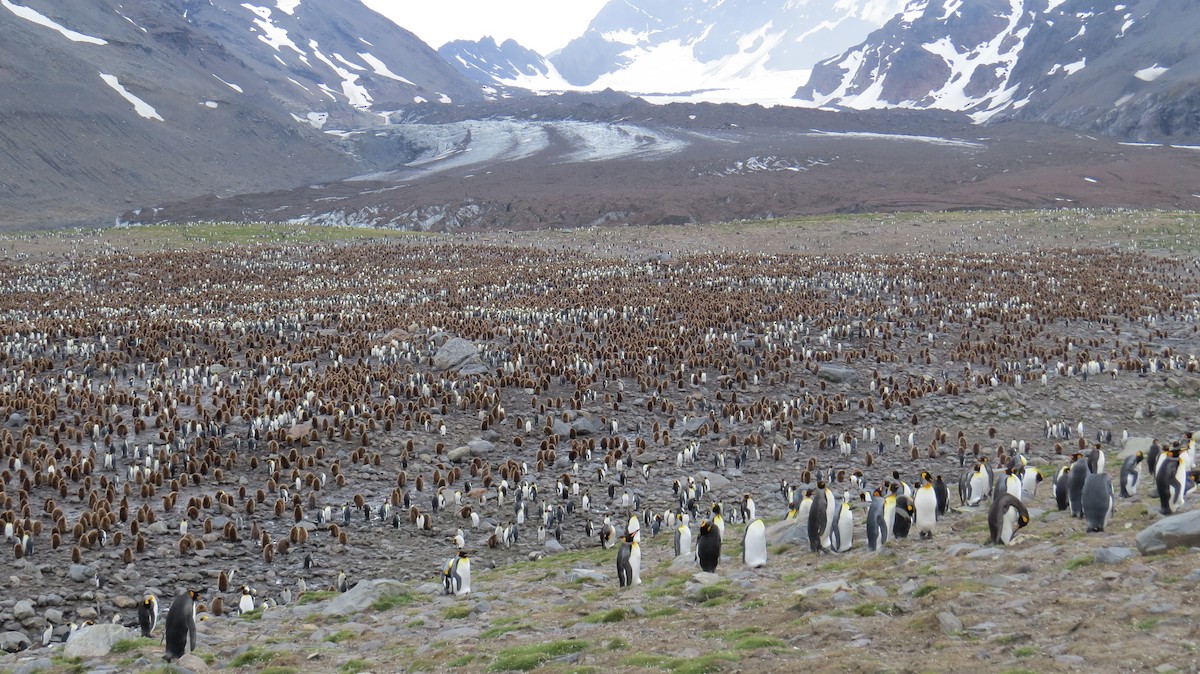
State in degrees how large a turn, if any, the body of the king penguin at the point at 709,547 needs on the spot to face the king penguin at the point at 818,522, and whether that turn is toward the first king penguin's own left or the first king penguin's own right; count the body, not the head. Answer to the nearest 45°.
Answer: approximately 45° to the first king penguin's own right

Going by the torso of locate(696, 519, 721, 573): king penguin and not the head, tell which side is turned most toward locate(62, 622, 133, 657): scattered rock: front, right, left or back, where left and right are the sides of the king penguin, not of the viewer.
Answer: left

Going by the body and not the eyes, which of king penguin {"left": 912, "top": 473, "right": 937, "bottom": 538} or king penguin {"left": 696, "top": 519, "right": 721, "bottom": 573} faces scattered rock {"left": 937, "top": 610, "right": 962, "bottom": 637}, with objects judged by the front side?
king penguin {"left": 912, "top": 473, "right": 937, "bottom": 538}

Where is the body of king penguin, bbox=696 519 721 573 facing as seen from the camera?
away from the camera

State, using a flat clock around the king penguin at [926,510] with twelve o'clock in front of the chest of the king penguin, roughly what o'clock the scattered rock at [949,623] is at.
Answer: The scattered rock is roughly at 12 o'clock from the king penguin.

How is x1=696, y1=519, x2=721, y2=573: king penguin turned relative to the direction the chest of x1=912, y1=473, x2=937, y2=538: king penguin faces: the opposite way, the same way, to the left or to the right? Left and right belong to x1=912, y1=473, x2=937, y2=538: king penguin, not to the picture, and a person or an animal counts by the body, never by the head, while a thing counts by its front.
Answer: the opposite way

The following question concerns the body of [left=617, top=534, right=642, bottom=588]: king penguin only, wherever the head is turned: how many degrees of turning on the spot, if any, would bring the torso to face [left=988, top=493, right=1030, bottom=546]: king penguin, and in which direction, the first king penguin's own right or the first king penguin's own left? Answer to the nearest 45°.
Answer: approximately 45° to the first king penguin's own left

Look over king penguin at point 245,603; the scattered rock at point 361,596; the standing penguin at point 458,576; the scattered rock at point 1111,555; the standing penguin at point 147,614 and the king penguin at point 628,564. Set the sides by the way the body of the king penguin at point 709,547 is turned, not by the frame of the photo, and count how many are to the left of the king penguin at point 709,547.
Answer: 5

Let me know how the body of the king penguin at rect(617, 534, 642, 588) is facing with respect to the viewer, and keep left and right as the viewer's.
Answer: facing the viewer and to the right of the viewer

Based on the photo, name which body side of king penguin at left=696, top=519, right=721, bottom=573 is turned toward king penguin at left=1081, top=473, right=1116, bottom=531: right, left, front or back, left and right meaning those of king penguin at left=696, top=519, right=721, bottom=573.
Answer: right

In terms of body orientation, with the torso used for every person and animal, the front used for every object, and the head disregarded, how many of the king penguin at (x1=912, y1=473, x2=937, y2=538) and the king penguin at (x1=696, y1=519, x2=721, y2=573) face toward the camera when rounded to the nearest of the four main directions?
1

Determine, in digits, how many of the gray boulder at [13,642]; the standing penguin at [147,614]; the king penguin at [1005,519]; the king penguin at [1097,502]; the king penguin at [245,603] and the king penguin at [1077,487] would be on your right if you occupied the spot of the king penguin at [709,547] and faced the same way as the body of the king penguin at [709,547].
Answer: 3

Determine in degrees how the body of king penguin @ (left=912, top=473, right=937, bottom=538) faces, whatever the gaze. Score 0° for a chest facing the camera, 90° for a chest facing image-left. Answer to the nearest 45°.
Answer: approximately 0°

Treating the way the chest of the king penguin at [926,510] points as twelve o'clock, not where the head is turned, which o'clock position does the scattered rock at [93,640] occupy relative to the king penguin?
The scattered rock is roughly at 2 o'clock from the king penguin.
